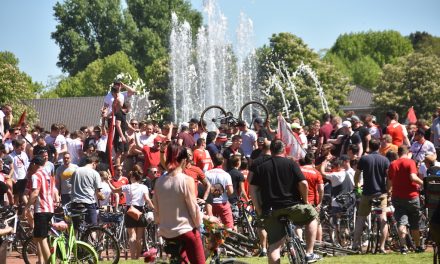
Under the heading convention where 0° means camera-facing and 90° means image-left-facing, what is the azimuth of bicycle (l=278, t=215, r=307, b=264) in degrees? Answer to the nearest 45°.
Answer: approximately 180°

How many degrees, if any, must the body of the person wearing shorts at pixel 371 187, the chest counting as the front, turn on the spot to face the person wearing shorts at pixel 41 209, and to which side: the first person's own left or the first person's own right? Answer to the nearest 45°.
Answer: approximately 135° to the first person's own left

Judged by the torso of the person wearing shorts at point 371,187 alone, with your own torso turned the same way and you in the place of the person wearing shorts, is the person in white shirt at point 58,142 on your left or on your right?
on your left

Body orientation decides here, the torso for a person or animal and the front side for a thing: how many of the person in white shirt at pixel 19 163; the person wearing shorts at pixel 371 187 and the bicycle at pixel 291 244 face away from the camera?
2

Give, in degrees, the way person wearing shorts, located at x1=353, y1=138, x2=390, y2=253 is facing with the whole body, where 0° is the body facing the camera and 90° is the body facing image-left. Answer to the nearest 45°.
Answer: approximately 180°

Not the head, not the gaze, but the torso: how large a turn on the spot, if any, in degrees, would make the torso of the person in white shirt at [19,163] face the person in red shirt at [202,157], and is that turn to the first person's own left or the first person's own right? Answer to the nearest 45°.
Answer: approximately 90° to the first person's own left

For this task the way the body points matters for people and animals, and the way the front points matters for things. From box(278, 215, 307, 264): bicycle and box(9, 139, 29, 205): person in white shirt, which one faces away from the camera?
the bicycle

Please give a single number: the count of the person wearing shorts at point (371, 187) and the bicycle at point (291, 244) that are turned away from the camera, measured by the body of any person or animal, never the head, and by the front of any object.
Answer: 2
